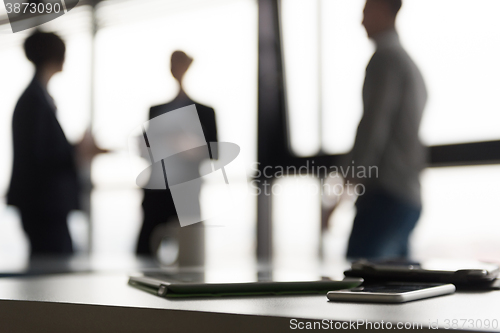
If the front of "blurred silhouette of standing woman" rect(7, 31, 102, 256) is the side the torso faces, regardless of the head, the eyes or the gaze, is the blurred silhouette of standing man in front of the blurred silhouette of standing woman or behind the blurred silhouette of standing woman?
in front

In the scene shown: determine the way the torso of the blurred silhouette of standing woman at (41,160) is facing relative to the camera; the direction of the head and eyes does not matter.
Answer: to the viewer's right

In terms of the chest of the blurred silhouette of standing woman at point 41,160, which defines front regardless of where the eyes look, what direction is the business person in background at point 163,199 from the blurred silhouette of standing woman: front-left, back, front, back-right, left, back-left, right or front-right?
front-left

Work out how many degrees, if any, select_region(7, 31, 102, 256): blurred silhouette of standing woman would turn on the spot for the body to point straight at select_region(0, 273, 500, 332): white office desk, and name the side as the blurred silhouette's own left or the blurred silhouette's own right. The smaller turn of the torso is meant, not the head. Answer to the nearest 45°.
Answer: approximately 90° to the blurred silhouette's own right

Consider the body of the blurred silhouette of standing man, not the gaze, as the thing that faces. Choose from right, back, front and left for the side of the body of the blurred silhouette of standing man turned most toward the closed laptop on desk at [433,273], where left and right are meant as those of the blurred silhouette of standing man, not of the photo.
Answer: left

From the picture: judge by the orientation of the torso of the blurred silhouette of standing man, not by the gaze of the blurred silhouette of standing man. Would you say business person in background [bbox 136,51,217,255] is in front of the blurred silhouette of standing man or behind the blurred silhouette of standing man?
in front

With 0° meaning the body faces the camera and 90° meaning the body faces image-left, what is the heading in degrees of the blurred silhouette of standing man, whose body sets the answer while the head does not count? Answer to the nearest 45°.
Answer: approximately 90°

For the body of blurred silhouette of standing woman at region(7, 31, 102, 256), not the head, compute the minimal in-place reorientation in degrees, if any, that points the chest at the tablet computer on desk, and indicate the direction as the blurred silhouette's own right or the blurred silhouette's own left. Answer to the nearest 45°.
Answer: approximately 90° to the blurred silhouette's own right

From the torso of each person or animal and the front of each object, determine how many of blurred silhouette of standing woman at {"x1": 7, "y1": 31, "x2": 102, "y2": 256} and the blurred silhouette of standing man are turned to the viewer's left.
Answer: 1
